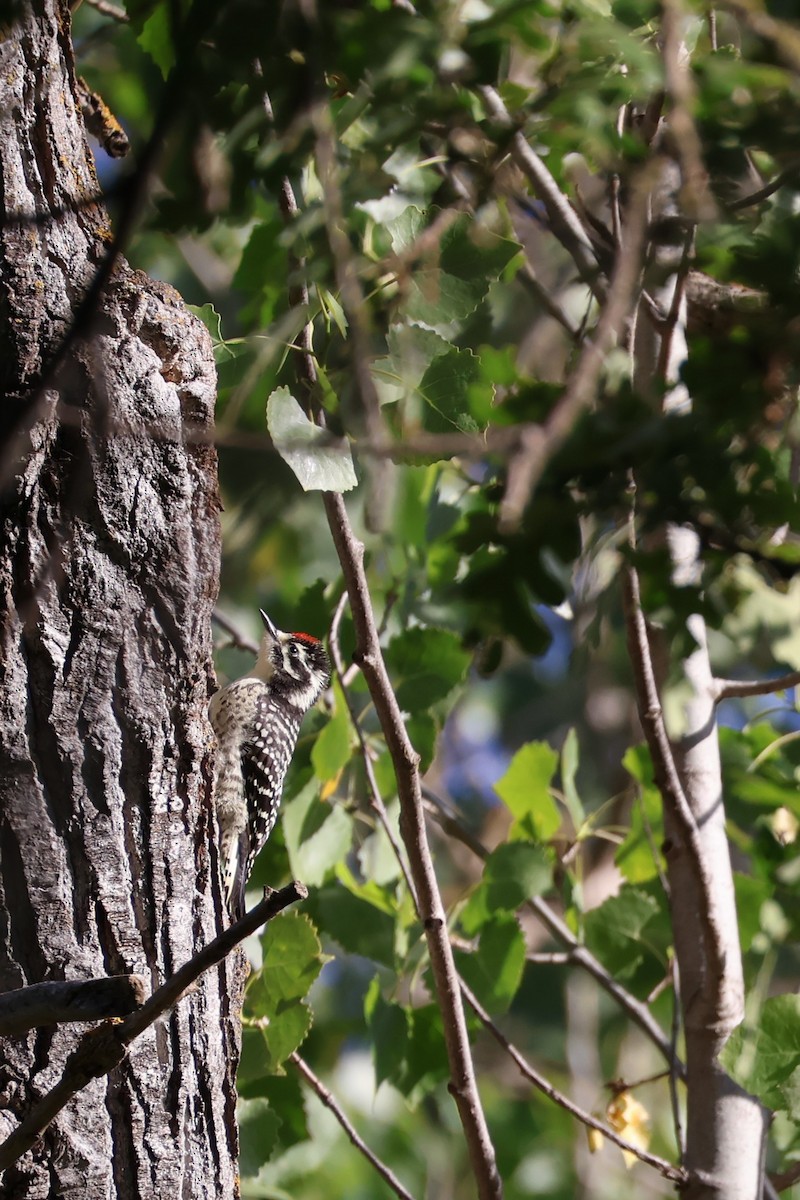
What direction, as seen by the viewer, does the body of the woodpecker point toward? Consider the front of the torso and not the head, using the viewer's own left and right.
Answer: facing to the left of the viewer

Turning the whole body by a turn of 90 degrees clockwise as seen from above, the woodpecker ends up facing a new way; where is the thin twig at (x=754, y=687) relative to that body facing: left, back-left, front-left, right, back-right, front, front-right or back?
front-right

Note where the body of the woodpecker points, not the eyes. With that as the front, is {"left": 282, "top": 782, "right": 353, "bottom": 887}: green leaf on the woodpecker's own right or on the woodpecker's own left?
on the woodpecker's own right

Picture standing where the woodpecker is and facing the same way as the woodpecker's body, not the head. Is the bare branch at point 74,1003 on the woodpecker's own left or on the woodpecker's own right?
on the woodpecker's own left

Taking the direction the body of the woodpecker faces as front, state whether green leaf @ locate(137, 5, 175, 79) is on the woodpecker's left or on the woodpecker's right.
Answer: on the woodpecker's left
